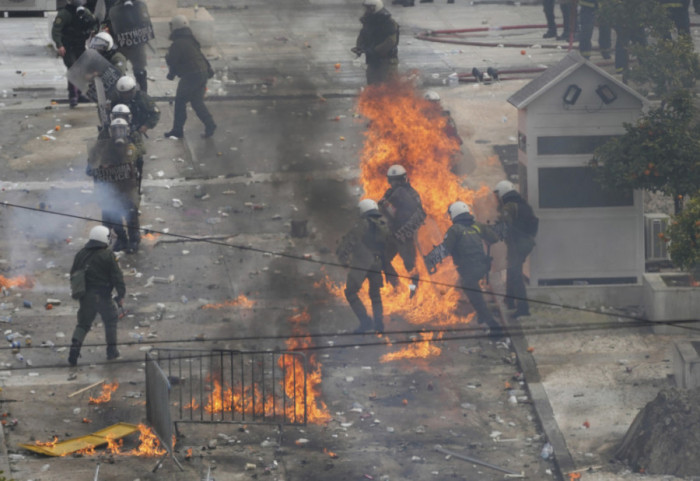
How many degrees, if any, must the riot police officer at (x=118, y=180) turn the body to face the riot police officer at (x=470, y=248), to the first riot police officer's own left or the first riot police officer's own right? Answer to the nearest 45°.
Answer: approximately 45° to the first riot police officer's own left

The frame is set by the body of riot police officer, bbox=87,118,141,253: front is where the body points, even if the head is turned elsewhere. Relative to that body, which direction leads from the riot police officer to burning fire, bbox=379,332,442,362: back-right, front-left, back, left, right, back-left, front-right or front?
front-left

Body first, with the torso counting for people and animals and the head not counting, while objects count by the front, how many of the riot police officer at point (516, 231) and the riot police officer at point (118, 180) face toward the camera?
1

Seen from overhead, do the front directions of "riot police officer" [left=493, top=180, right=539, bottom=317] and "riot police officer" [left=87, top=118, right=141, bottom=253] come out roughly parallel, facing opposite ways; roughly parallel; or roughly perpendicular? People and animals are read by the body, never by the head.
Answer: roughly perpendicular

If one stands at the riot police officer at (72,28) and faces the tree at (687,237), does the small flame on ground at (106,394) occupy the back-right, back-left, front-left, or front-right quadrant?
front-right

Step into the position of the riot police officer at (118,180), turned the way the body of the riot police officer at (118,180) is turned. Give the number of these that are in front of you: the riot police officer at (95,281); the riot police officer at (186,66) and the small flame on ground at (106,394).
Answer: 2

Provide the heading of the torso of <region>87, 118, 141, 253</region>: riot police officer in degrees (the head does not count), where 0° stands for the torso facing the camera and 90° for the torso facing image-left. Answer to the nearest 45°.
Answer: approximately 0°

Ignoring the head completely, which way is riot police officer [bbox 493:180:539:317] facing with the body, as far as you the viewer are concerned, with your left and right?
facing to the left of the viewer

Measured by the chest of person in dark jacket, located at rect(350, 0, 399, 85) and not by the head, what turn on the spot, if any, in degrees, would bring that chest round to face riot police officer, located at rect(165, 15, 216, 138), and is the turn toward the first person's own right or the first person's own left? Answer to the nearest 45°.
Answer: approximately 45° to the first person's own right

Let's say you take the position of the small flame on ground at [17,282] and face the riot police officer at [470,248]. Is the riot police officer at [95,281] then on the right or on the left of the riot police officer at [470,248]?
right

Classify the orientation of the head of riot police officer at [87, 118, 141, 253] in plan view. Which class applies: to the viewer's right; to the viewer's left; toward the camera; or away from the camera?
toward the camera

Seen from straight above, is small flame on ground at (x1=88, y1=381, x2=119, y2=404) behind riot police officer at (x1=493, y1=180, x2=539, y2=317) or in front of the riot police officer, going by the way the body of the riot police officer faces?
in front

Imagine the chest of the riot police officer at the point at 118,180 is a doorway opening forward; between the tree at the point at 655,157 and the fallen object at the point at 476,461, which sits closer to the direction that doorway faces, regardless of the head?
the fallen object

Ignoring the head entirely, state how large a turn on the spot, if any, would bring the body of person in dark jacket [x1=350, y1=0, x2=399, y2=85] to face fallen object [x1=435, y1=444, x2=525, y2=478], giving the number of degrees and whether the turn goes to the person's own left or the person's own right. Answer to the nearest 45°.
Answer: approximately 45° to the person's own left

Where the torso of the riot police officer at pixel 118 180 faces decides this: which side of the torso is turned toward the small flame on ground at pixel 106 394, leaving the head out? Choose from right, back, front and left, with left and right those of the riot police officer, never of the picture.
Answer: front

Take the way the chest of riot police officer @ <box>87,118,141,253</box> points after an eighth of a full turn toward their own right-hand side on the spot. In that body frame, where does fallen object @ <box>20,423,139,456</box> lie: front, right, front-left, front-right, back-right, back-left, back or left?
front-left

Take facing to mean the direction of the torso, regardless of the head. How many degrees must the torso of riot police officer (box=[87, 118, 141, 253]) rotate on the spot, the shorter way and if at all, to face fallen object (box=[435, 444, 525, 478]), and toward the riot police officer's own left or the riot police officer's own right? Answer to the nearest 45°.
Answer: approximately 45° to the riot police officer's own left
